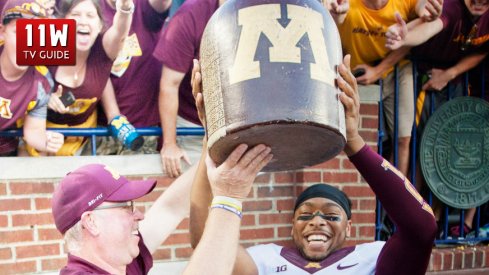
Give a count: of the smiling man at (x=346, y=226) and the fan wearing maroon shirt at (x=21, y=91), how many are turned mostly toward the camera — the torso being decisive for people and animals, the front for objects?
2

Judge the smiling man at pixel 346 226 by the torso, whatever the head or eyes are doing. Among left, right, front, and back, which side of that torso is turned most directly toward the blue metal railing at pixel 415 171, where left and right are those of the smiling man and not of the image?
back

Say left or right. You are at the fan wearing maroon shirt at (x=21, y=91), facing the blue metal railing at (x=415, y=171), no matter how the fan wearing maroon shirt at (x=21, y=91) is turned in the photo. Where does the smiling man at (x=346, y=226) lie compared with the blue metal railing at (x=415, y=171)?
right

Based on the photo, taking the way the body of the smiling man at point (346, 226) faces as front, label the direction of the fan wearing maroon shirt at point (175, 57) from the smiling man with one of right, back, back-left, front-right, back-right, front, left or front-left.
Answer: back-right

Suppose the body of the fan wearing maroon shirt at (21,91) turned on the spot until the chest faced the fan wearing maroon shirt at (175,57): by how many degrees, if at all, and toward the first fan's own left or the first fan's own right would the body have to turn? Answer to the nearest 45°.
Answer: approximately 90° to the first fan's own left

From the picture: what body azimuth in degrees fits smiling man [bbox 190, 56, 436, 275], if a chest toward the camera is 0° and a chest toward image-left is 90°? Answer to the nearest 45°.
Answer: approximately 0°

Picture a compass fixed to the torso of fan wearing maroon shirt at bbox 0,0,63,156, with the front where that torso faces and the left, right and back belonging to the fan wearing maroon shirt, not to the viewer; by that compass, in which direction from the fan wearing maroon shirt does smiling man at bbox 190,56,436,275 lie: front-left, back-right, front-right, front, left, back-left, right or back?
front-left

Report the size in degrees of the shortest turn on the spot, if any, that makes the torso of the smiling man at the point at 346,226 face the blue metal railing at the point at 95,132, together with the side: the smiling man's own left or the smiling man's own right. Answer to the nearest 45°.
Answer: approximately 135° to the smiling man's own right

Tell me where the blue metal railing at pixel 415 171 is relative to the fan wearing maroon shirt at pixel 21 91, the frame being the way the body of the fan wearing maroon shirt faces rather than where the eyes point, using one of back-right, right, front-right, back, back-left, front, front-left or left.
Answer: left
